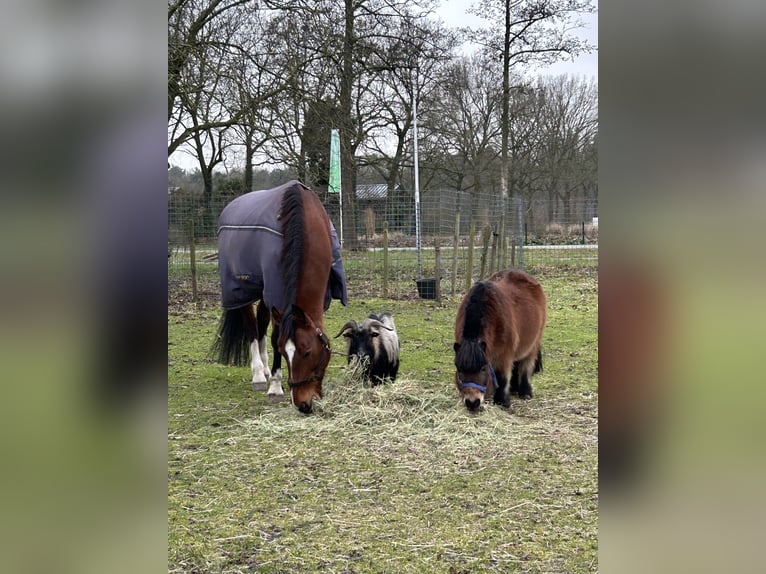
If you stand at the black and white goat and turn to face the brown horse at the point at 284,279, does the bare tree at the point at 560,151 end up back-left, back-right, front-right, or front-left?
back-right

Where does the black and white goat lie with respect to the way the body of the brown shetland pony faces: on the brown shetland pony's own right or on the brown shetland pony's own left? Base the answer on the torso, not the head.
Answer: on the brown shetland pony's own right

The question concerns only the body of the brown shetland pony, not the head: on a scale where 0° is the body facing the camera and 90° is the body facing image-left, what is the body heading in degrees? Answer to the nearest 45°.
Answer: approximately 45°

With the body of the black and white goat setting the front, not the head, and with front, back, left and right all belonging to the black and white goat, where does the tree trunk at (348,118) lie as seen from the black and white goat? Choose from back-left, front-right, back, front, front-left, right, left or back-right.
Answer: back-right

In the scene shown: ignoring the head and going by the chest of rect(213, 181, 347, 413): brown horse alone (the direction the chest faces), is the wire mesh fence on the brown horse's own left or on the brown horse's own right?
on the brown horse's own left

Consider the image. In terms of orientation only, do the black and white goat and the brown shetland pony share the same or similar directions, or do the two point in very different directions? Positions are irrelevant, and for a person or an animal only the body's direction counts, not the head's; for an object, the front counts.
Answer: same or similar directions

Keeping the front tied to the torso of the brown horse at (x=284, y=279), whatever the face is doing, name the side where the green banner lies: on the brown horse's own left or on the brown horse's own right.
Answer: on the brown horse's own left

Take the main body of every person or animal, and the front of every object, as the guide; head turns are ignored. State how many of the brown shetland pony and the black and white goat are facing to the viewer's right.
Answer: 0

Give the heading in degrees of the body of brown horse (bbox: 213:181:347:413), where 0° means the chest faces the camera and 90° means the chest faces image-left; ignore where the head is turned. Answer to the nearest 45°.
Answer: approximately 315°
